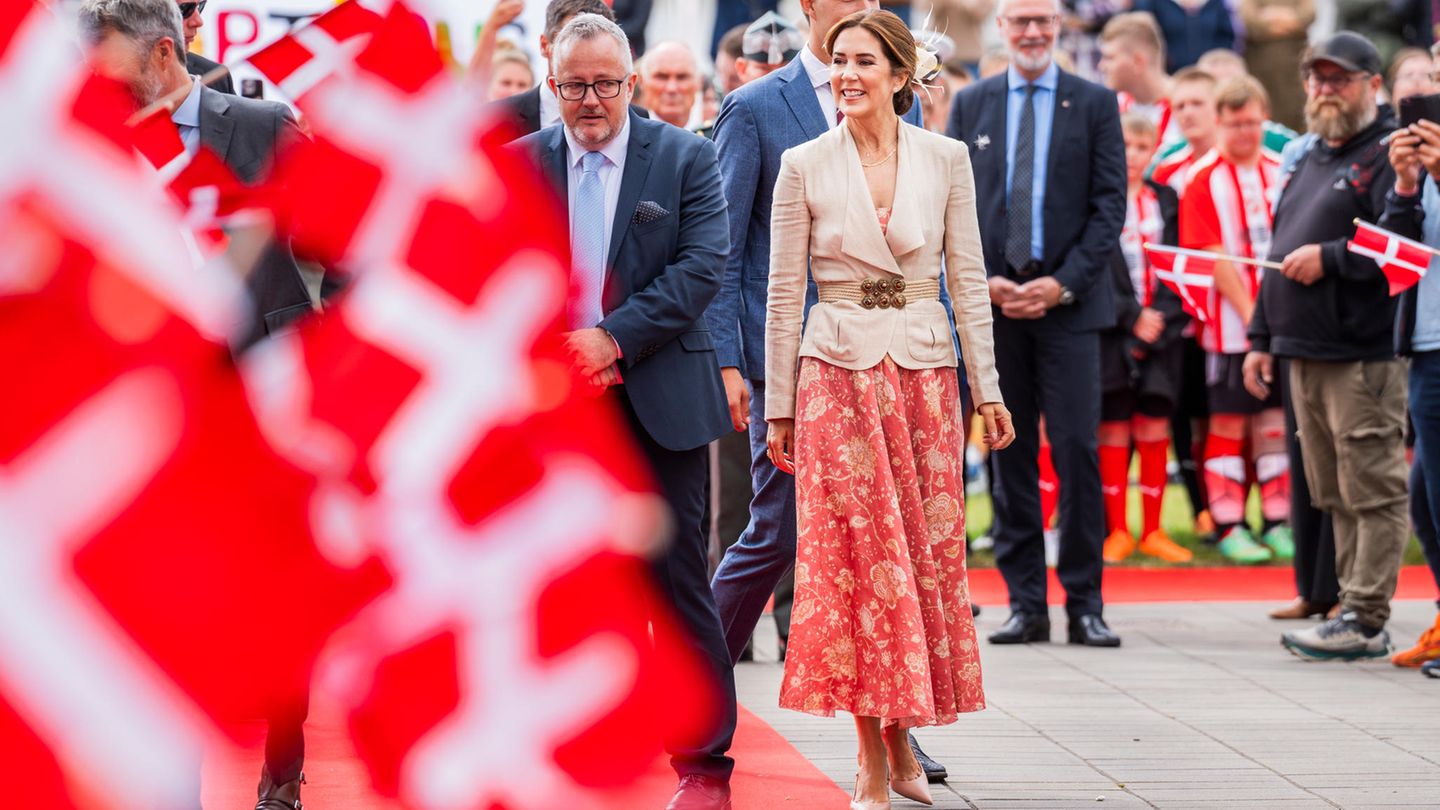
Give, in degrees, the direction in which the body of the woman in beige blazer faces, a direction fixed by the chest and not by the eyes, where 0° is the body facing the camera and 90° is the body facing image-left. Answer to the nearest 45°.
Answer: approximately 0°

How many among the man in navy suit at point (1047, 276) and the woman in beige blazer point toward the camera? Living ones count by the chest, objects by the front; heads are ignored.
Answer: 2

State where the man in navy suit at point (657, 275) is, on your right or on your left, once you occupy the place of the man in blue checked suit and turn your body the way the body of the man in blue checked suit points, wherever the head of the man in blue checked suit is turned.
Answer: on your right

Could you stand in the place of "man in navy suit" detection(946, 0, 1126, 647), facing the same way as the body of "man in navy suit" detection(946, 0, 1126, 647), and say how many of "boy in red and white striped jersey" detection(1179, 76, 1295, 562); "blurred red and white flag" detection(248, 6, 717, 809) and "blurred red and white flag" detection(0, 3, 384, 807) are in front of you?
2

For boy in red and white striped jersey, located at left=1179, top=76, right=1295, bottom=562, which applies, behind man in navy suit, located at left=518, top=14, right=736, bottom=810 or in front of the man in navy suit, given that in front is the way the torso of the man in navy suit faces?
behind

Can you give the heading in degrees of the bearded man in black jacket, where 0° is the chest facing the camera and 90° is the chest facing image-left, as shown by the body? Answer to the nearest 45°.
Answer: approximately 45°
